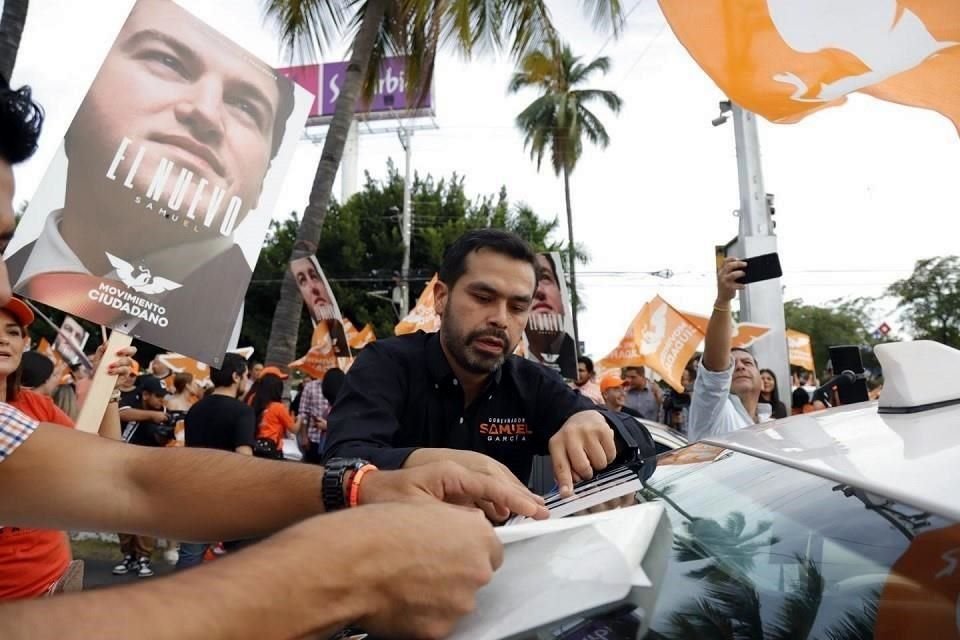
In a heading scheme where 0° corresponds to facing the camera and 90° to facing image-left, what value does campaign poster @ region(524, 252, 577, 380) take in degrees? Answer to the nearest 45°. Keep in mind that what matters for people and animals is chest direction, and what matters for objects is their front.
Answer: approximately 0°

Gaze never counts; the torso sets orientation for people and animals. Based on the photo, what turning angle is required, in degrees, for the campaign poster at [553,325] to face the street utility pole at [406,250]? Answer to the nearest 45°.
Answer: approximately 180°

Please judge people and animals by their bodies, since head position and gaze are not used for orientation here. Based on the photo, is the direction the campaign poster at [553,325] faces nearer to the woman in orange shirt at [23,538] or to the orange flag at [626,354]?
the woman in orange shirt

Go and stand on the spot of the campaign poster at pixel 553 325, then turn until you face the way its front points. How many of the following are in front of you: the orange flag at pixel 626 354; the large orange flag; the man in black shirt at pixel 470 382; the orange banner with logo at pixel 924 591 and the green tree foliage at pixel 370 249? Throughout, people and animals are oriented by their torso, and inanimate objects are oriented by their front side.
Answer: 3

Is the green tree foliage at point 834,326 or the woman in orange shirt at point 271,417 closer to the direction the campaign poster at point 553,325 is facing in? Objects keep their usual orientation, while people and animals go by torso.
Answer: the woman in orange shirt

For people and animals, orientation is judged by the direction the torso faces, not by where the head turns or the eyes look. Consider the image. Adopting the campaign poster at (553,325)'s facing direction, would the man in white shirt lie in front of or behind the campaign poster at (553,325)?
in front

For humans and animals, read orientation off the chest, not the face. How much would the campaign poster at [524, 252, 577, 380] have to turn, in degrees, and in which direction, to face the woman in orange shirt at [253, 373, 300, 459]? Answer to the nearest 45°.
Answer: approximately 90° to its right

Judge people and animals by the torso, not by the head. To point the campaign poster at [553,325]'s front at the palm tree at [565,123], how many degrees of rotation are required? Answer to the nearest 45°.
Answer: approximately 180°

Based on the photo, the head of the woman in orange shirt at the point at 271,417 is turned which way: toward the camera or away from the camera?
away from the camera

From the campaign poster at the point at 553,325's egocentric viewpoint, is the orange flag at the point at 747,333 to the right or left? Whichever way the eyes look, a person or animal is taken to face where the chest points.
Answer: on its left

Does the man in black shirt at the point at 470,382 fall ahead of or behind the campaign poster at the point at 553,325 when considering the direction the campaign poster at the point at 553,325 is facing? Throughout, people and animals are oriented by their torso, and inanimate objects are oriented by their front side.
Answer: ahead

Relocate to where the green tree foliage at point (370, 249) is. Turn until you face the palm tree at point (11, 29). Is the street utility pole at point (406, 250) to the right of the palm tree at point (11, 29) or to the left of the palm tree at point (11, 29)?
left

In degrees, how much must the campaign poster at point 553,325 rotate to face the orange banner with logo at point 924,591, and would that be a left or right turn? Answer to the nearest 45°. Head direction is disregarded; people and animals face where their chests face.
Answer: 0° — it already faces it
